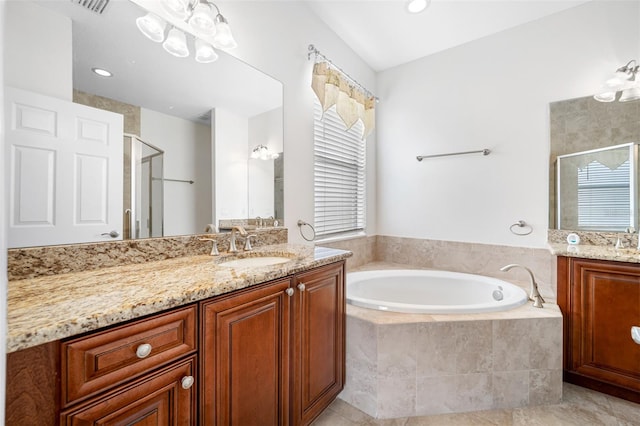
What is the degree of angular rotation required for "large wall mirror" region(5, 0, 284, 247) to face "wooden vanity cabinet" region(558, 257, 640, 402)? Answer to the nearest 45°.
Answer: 0° — it already faces it

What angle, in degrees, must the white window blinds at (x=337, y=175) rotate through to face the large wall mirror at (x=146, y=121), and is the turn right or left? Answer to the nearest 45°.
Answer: approximately 90° to its right

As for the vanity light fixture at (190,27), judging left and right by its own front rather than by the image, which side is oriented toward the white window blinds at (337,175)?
left

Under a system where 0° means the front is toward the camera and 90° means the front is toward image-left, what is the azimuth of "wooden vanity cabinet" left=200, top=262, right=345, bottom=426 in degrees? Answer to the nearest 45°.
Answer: approximately 315°

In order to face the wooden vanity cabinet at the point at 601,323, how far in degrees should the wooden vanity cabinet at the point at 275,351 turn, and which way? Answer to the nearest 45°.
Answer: approximately 45° to its left

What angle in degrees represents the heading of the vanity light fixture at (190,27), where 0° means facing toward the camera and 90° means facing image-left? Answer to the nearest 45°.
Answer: approximately 315°
